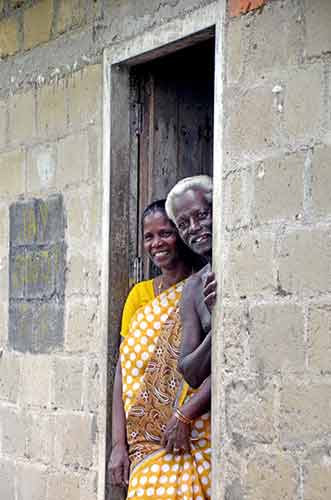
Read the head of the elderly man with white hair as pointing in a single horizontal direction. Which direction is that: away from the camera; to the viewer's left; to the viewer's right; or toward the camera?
toward the camera

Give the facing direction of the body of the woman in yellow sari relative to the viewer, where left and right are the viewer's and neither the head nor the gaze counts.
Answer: facing the viewer

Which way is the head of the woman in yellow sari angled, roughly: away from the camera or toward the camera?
toward the camera
